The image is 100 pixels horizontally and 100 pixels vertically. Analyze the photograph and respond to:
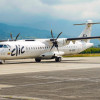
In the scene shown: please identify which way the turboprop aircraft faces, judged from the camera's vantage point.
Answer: facing the viewer and to the left of the viewer
